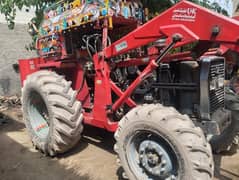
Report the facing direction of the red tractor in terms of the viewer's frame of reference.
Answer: facing the viewer and to the right of the viewer
